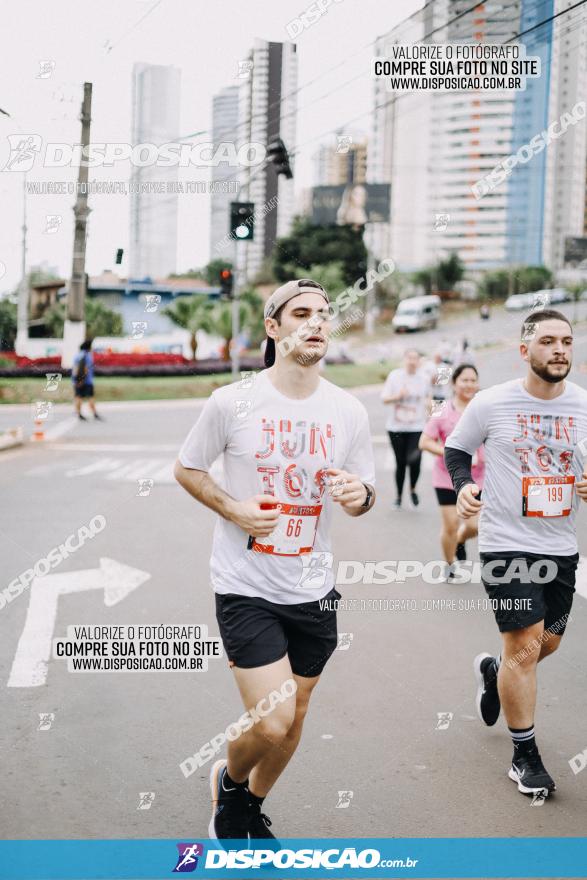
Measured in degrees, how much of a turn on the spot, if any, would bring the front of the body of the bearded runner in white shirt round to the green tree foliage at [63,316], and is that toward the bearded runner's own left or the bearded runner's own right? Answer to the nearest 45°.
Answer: approximately 180°

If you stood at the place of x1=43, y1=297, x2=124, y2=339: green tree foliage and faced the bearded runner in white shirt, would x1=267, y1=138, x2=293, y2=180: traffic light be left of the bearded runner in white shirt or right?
left

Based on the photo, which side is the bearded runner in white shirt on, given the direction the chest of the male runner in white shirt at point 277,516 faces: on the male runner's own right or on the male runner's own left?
on the male runner's own left

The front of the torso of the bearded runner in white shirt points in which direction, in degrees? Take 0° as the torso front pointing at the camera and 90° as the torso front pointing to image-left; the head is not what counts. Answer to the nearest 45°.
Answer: approximately 315°

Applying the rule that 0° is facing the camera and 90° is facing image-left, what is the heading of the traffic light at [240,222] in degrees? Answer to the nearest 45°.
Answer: approximately 0°

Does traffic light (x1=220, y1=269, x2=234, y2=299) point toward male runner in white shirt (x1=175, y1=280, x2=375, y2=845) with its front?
yes

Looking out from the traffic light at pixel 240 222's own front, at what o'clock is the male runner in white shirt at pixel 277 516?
The male runner in white shirt is roughly at 12 o'clock from the traffic light.
